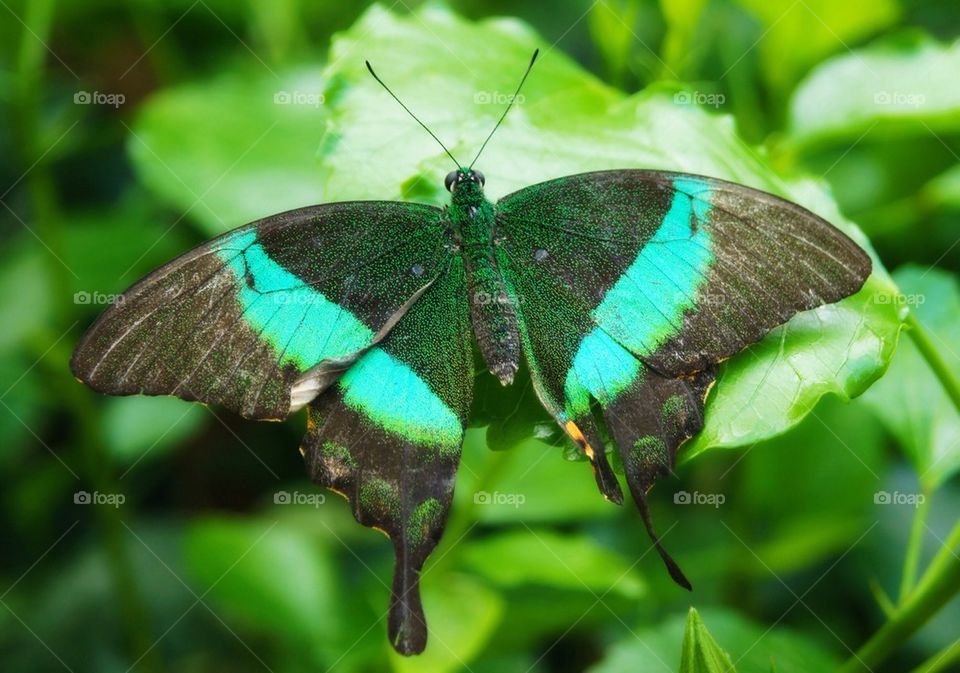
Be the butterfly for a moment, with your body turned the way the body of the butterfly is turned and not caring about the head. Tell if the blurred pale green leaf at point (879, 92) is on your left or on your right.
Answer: on your right

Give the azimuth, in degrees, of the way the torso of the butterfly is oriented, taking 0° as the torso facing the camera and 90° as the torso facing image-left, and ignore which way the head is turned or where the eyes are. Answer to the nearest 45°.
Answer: approximately 180°

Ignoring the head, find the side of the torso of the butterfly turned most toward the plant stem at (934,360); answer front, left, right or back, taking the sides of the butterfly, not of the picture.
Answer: right

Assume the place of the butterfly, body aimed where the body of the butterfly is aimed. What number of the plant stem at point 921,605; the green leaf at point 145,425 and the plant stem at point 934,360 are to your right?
2

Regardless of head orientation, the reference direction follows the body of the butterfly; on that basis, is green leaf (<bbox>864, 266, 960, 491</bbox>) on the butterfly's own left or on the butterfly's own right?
on the butterfly's own right
